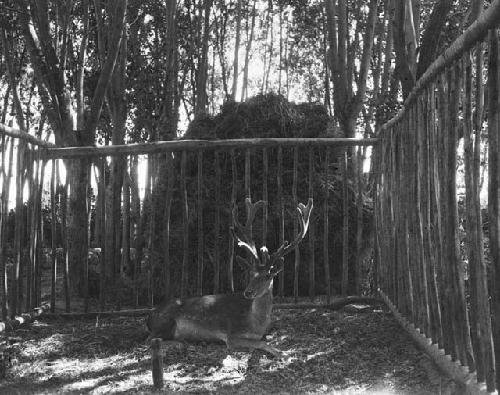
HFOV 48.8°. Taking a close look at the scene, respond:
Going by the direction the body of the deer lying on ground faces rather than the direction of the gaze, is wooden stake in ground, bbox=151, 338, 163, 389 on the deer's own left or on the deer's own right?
on the deer's own right

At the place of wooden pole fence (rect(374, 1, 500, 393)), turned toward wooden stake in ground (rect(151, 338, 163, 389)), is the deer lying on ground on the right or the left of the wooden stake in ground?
right

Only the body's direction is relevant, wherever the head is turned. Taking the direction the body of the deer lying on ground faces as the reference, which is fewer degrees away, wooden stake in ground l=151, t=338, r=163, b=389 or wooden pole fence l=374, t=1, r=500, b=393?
the wooden pole fence

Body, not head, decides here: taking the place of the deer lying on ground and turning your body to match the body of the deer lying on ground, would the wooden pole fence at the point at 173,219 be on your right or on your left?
on your left

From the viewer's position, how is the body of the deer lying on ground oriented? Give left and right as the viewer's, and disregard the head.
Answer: facing to the right of the viewer

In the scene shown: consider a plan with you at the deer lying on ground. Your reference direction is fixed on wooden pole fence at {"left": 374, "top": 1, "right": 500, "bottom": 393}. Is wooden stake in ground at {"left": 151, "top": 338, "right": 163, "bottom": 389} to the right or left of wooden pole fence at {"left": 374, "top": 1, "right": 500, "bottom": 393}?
right
